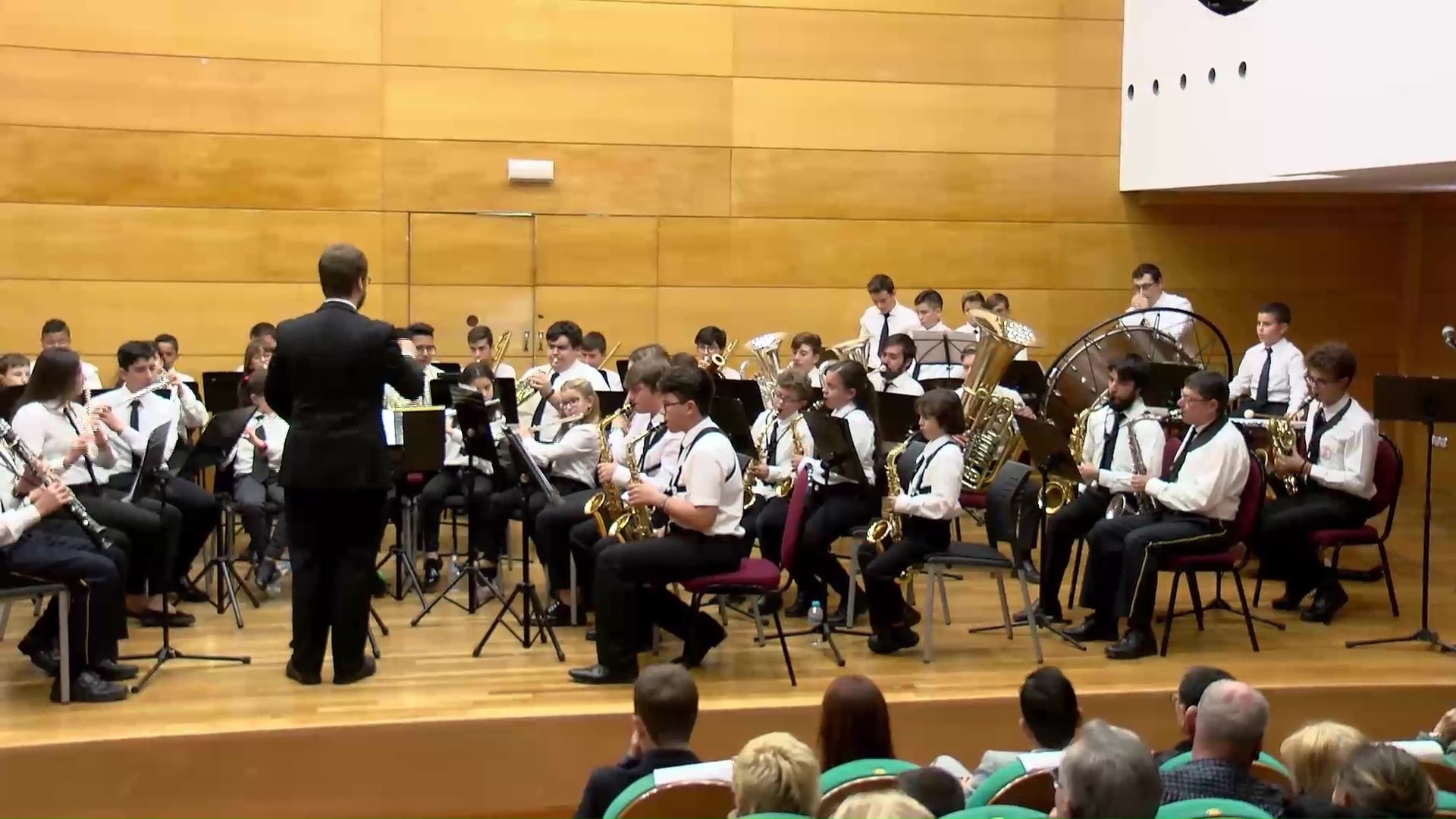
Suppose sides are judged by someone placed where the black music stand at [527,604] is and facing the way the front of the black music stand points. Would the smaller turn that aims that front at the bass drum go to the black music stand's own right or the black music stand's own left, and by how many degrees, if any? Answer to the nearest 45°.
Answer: approximately 45° to the black music stand's own left

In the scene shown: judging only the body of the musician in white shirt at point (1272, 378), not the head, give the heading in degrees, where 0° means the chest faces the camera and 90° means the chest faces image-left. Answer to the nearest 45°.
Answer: approximately 45°

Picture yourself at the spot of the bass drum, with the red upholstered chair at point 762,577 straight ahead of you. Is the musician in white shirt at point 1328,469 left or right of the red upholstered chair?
left

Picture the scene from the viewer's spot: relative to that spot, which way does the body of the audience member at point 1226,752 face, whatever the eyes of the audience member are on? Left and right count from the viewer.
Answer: facing away from the viewer

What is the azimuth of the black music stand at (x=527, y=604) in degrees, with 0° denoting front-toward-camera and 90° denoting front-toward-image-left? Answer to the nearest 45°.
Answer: approximately 270°

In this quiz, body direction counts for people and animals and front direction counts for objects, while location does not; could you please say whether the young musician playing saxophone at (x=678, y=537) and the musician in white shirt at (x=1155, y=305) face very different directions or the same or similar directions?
same or similar directions

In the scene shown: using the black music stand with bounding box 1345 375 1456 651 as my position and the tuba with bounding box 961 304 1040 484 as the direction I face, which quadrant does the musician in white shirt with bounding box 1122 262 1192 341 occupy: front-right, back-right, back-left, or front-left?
front-right

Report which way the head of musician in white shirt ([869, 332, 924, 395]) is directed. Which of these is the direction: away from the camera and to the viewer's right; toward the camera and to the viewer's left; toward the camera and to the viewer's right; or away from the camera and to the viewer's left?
toward the camera and to the viewer's left

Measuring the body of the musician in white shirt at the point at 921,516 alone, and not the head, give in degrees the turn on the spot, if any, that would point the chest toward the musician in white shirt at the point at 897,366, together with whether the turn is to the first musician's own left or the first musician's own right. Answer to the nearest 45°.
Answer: approximately 90° to the first musician's own right

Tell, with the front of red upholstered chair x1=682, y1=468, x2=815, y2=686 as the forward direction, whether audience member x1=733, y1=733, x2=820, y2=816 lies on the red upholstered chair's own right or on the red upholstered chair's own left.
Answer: on the red upholstered chair's own left

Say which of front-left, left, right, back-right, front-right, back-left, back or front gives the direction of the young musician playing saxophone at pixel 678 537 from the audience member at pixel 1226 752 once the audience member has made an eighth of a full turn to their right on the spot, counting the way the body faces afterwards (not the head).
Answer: left

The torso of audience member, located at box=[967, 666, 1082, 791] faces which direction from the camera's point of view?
away from the camera

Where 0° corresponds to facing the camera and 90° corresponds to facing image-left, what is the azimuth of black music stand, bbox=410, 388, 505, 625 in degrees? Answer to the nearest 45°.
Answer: approximately 225°

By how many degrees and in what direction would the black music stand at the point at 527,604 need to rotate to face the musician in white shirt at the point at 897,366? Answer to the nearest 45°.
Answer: approximately 45° to its left

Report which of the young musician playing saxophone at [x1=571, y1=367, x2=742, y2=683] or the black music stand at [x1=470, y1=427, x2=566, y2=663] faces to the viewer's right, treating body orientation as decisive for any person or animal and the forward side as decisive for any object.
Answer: the black music stand

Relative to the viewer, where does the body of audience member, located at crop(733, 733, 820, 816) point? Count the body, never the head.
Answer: away from the camera

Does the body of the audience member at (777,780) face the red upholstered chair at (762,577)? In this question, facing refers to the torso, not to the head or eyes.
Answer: yes

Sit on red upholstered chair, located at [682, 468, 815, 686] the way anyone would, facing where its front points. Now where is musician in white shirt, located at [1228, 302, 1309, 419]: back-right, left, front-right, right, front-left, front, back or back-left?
back-right

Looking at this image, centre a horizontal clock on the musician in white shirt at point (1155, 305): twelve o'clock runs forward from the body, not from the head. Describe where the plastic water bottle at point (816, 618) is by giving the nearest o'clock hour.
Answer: The plastic water bottle is roughly at 11 o'clock from the musician in white shirt.

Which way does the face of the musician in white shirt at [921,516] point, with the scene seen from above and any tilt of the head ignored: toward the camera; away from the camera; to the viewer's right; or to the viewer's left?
to the viewer's left

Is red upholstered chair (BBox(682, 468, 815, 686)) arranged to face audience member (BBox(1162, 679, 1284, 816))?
no

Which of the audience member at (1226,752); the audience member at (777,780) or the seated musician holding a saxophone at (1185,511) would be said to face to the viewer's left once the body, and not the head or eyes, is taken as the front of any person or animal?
the seated musician holding a saxophone
